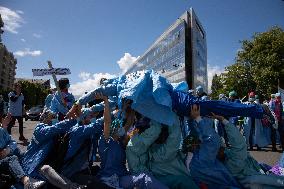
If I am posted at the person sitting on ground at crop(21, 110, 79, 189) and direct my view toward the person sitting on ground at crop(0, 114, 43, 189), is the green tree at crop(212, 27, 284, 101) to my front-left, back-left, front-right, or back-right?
back-right

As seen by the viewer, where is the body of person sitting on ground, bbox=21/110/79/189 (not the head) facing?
to the viewer's right

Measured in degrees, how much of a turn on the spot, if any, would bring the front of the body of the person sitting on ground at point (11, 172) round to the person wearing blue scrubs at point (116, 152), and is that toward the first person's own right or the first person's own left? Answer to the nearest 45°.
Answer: approximately 45° to the first person's own right

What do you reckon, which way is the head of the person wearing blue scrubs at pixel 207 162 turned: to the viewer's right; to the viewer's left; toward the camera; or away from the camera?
away from the camera

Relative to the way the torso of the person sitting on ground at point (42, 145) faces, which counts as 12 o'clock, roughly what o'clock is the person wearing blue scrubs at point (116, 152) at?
The person wearing blue scrubs is roughly at 1 o'clock from the person sitting on ground.
